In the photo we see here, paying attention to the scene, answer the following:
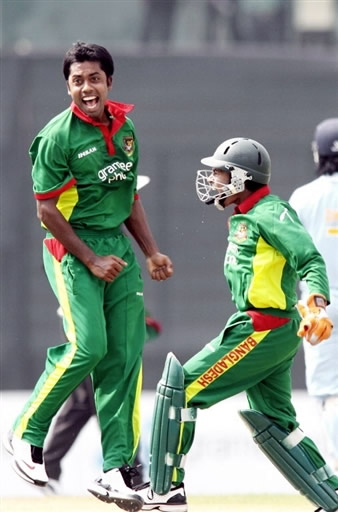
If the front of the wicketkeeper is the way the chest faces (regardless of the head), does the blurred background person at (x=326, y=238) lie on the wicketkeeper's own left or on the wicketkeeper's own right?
on the wicketkeeper's own right

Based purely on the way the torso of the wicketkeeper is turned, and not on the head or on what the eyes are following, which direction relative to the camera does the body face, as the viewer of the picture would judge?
to the viewer's left
